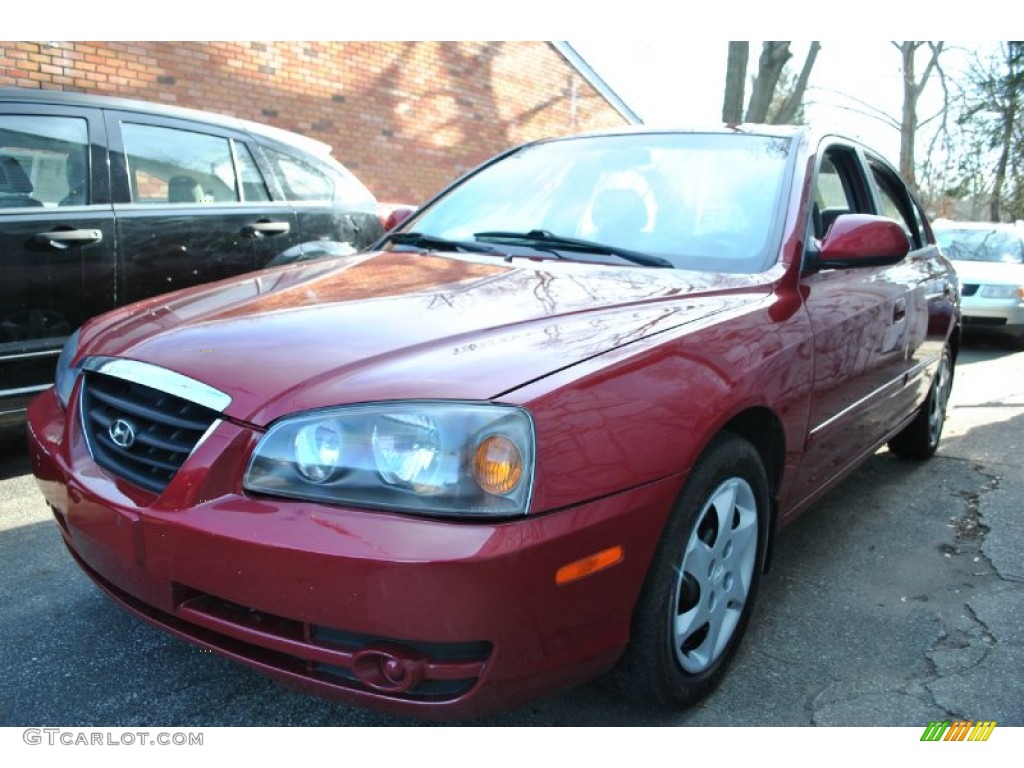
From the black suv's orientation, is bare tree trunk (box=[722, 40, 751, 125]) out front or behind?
behind

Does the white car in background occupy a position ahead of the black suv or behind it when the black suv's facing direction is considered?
behind

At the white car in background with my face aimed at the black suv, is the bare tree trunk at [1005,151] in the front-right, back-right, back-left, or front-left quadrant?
back-right

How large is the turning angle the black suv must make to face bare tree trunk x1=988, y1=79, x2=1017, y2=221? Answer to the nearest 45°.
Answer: approximately 180°

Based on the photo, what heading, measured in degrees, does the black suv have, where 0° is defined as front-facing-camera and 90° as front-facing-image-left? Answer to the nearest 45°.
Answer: approximately 45°
